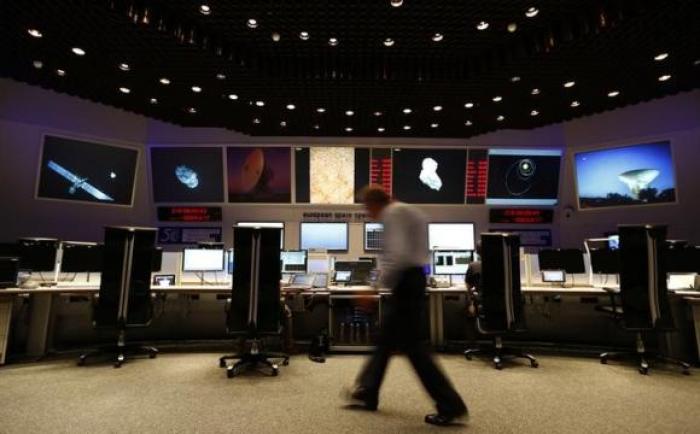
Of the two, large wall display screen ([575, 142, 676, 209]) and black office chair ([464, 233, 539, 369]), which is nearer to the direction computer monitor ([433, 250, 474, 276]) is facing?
the black office chair

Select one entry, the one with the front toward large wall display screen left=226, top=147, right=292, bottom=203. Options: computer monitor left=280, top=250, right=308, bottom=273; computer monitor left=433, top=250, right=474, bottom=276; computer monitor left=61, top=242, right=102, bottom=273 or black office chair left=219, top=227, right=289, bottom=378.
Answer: the black office chair

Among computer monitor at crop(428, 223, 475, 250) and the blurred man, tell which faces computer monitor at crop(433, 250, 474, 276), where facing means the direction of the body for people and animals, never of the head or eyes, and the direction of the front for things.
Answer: computer monitor at crop(428, 223, 475, 250)

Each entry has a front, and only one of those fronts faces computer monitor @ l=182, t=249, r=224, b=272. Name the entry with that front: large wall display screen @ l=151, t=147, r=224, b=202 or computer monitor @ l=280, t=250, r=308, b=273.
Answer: the large wall display screen

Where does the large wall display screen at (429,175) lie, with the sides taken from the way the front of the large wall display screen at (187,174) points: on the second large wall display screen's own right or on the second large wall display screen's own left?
on the second large wall display screen's own left

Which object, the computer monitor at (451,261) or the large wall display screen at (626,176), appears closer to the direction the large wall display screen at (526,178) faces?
the computer monitor

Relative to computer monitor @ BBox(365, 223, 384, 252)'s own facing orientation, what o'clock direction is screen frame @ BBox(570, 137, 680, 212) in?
The screen frame is roughly at 9 o'clock from the computer monitor.

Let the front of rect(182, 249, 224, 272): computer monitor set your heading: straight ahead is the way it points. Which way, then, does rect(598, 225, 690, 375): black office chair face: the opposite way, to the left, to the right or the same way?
the opposite way

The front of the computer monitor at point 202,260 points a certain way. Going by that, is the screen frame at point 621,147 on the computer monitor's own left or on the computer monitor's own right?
on the computer monitor's own left

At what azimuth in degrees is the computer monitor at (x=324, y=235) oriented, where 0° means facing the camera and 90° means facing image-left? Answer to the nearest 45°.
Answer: approximately 0°
